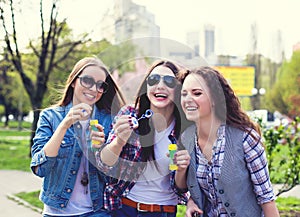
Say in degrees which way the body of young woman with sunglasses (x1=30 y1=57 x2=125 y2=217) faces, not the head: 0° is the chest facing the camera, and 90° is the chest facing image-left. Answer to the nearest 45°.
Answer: approximately 315°

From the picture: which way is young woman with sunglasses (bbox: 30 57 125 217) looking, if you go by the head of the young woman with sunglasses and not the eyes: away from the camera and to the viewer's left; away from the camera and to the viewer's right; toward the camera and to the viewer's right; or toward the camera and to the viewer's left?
toward the camera and to the viewer's right

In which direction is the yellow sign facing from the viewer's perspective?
toward the camera

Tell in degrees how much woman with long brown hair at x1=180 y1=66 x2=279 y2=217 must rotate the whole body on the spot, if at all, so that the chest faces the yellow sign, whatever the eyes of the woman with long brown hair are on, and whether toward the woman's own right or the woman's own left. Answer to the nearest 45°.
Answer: approximately 135° to the woman's own right

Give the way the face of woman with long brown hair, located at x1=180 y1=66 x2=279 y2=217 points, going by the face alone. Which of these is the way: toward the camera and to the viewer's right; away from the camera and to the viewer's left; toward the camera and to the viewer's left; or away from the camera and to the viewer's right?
toward the camera and to the viewer's left

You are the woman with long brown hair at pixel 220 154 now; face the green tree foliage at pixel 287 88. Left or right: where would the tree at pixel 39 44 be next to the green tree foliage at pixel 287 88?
left

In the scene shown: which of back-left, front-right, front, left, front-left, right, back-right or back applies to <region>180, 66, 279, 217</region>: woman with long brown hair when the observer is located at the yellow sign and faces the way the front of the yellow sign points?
front

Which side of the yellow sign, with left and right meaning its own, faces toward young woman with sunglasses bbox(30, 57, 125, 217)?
front

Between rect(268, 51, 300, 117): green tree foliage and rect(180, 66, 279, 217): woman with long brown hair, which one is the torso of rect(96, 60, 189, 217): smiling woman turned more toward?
the woman with long brown hair

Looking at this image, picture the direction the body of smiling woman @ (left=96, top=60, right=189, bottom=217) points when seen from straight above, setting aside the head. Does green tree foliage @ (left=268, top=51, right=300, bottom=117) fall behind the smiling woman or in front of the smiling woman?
behind
